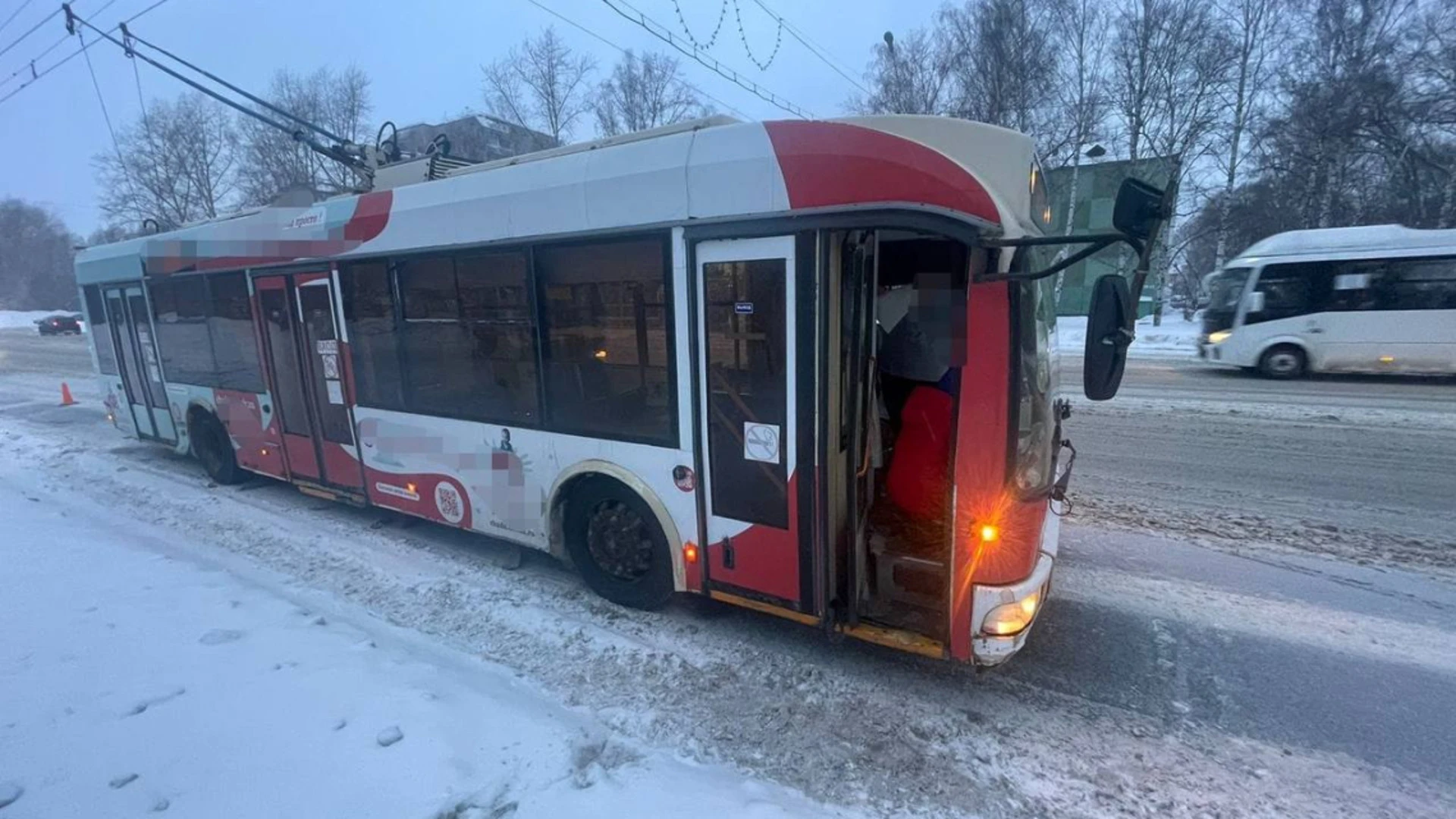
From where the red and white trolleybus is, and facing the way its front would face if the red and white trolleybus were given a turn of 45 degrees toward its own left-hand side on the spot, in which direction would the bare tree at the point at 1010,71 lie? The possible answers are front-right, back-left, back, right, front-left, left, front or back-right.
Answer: front-left

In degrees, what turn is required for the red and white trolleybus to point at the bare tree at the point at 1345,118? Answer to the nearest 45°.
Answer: approximately 90° to its left

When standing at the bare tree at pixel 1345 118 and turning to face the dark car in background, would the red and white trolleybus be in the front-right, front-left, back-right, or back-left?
front-left

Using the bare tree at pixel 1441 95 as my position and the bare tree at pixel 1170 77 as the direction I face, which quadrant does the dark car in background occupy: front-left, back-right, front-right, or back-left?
front-left

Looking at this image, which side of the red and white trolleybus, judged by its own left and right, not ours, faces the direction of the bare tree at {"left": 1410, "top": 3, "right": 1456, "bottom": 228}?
left

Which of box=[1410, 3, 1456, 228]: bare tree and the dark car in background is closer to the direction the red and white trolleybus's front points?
the bare tree

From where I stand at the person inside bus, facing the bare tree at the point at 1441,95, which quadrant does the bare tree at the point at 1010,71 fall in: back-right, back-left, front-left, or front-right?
front-left

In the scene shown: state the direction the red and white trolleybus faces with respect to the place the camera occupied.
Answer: facing the viewer and to the right of the viewer

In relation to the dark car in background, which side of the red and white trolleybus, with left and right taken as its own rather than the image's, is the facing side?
back

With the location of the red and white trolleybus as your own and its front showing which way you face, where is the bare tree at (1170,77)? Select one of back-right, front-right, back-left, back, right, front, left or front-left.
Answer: left
